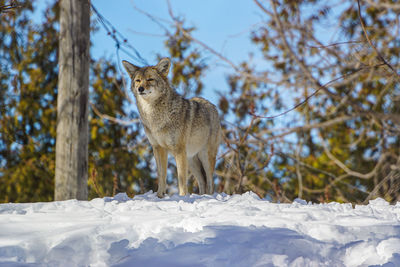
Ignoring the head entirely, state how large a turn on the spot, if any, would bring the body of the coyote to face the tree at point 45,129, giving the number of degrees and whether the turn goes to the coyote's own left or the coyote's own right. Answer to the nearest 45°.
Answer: approximately 90° to the coyote's own right

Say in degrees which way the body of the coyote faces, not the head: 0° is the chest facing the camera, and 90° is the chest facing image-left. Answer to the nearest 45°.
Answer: approximately 45°

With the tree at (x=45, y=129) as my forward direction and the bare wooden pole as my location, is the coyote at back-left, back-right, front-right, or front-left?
back-right

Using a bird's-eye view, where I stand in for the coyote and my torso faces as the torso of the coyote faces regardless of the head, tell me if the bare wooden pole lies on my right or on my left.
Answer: on my right

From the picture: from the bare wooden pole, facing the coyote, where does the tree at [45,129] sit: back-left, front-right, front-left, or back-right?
back-left
